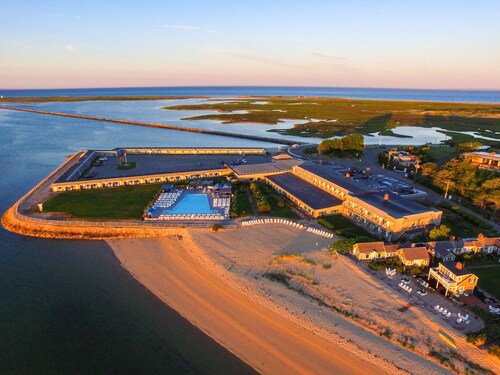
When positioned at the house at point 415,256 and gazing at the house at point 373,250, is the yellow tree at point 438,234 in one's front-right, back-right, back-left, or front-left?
back-right

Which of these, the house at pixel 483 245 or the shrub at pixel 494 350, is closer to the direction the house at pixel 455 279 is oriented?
the shrub

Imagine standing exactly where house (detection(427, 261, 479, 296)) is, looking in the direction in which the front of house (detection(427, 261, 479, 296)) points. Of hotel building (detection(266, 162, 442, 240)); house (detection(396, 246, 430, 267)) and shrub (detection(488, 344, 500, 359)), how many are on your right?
2

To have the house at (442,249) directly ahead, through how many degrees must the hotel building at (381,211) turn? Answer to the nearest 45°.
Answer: approximately 90° to its left

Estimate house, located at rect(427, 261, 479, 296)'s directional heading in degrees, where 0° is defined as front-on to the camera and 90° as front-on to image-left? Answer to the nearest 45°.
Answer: approximately 45°

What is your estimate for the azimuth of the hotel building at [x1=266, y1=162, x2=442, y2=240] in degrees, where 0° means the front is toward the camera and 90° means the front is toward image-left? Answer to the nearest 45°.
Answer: approximately 45°

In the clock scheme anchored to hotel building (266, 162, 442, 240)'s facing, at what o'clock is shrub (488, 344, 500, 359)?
The shrub is roughly at 10 o'clock from the hotel building.

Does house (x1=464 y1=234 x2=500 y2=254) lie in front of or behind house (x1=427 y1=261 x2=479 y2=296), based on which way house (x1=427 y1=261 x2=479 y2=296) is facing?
behind

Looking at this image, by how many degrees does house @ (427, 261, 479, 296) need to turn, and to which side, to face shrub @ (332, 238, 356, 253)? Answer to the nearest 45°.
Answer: approximately 45° to its right

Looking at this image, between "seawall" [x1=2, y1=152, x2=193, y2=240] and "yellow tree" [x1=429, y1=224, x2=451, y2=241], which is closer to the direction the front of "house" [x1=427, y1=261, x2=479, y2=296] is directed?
the seawall
